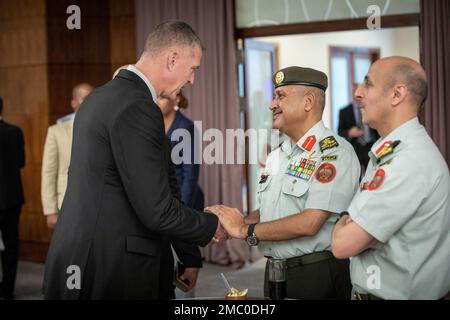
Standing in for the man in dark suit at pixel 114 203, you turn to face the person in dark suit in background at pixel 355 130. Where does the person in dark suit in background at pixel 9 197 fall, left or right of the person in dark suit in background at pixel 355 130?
left

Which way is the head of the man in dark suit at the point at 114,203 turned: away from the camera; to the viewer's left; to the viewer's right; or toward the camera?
to the viewer's right

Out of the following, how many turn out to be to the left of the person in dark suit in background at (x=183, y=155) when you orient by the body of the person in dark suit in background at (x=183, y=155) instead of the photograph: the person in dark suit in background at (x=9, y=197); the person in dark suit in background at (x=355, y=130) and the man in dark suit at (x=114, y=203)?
1

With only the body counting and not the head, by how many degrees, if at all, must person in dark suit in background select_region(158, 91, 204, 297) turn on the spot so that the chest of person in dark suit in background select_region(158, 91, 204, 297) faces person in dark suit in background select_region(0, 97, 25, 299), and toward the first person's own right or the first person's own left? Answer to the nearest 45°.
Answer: approximately 45° to the first person's own right
